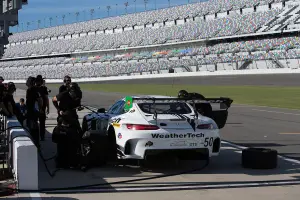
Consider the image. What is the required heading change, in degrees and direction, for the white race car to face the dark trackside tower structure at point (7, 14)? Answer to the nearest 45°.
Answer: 0° — it already faces it

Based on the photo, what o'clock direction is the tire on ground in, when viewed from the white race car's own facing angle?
The tire on ground is roughly at 4 o'clock from the white race car.

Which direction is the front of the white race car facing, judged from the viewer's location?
facing away from the viewer and to the left of the viewer

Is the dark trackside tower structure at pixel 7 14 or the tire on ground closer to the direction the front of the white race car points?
the dark trackside tower structure

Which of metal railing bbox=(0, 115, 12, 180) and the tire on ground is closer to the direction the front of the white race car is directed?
the metal railing

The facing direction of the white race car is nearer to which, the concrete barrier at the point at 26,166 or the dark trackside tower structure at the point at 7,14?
the dark trackside tower structure

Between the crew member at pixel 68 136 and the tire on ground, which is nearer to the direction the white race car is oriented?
the crew member
